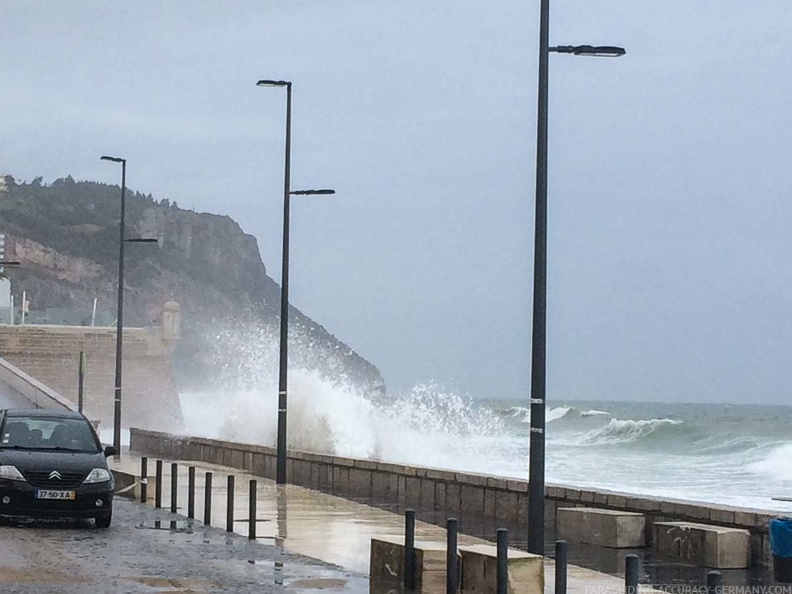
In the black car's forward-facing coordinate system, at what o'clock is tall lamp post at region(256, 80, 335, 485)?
The tall lamp post is roughly at 7 o'clock from the black car.

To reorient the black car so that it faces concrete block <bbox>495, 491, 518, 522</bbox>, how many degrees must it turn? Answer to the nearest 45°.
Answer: approximately 90° to its left

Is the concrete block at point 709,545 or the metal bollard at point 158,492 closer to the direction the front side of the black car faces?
the concrete block

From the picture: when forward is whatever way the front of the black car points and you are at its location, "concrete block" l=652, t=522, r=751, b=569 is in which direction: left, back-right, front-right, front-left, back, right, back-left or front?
front-left

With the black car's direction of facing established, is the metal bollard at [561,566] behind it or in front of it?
in front

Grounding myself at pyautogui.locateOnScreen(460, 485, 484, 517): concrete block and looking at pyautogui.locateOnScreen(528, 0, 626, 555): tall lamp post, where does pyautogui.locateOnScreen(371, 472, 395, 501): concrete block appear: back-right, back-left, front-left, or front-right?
back-right

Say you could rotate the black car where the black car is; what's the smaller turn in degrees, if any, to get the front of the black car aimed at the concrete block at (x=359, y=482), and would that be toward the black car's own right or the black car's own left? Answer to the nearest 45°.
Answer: approximately 135° to the black car's own left

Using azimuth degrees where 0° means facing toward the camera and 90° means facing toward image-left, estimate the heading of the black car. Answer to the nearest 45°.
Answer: approximately 0°

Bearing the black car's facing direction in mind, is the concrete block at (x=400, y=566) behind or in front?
in front

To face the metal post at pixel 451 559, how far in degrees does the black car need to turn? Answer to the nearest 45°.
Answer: approximately 45° to its left

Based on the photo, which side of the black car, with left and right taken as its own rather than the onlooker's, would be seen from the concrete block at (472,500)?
left
